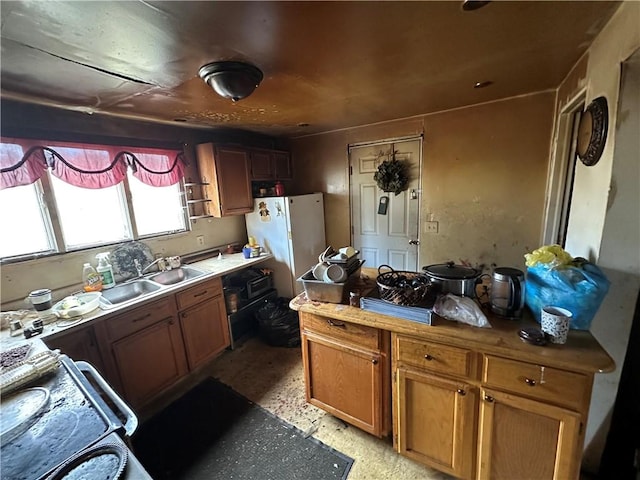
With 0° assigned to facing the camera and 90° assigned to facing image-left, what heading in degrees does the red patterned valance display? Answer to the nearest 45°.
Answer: approximately 315°

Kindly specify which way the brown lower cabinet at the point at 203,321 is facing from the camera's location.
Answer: facing the viewer and to the right of the viewer

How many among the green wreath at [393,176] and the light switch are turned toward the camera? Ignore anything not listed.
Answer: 2

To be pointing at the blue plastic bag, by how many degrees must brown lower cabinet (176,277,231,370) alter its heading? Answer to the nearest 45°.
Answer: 0° — it already faces it

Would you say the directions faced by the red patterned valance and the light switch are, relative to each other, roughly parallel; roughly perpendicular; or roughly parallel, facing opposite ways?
roughly perpendicular

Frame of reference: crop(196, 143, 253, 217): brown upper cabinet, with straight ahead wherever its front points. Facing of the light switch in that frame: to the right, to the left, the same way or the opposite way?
to the right

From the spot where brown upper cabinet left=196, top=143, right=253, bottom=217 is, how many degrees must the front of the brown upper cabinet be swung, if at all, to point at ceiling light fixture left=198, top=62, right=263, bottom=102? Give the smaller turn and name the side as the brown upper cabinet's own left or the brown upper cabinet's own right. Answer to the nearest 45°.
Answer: approximately 45° to the brown upper cabinet's own right

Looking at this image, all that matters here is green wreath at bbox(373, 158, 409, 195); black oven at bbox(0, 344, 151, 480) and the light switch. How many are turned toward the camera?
2

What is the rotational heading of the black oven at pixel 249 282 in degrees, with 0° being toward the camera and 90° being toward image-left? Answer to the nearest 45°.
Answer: approximately 315°

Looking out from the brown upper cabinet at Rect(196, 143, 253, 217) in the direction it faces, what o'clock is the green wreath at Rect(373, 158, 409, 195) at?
The green wreath is roughly at 11 o'clock from the brown upper cabinet.

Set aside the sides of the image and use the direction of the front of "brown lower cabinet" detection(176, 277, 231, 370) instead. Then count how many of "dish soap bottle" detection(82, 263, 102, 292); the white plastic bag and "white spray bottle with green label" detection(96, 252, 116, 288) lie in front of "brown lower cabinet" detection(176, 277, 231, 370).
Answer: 1

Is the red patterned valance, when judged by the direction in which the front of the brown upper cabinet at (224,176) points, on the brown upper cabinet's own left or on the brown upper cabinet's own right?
on the brown upper cabinet's own right

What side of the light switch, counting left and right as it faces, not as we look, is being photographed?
front
